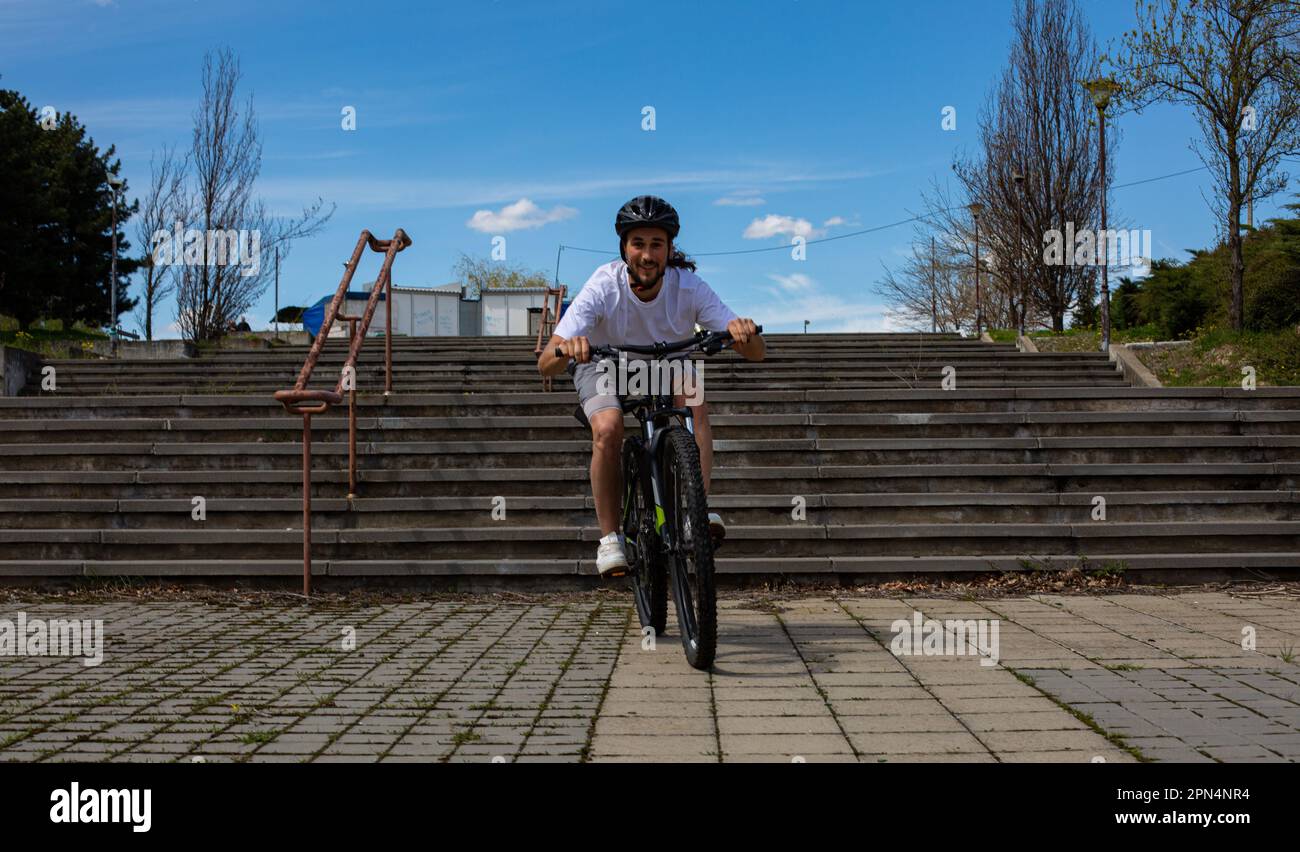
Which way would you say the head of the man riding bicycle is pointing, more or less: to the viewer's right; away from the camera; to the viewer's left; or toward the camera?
toward the camera

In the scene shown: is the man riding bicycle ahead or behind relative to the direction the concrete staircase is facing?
ahead

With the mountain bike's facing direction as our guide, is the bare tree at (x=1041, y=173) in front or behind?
behind

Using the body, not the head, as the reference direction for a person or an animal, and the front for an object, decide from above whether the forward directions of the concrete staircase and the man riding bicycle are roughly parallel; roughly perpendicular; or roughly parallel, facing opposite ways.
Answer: roughly parallel

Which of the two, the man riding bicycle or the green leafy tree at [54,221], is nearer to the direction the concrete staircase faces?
the man riding bicycle

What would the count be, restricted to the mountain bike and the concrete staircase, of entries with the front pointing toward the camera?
2

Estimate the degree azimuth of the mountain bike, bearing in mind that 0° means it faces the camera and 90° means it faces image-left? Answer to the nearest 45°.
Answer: approximately 0°

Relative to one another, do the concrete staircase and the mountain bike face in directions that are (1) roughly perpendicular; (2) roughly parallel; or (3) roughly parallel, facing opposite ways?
roughly parallel

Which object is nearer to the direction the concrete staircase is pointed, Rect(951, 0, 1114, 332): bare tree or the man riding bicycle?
the man riding bicycle

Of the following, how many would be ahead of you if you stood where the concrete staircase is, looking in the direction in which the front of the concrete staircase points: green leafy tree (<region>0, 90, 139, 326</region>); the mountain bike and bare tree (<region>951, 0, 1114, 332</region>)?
1

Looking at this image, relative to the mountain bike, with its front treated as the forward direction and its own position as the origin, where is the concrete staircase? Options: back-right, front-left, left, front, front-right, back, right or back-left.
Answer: back

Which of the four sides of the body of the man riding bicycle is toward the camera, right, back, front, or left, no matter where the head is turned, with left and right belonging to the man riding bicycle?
front

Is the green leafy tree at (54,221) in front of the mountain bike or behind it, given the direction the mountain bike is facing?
behind

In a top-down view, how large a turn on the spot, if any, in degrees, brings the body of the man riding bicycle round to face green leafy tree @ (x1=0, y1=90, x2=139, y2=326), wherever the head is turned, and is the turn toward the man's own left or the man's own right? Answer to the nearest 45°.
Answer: approximately 135° to the man's own right
